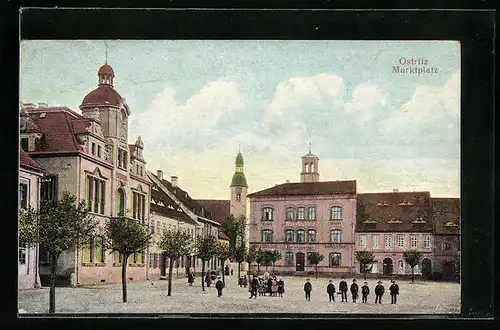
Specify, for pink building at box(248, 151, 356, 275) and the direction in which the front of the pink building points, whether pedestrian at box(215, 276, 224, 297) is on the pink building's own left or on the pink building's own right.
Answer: on the pink building's own right

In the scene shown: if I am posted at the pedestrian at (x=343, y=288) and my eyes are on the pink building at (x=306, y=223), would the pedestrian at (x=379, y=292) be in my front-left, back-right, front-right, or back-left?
back-right

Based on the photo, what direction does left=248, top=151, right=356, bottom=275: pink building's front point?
toward the camera

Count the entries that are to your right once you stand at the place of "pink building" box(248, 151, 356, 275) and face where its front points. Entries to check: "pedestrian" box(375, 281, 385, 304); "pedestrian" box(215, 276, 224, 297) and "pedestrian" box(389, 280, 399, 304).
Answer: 1
